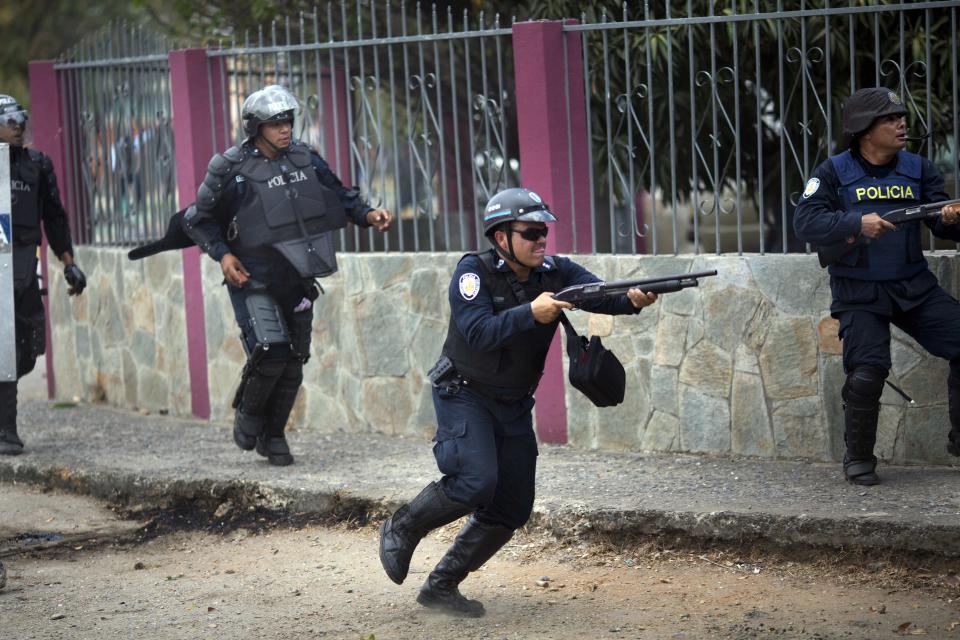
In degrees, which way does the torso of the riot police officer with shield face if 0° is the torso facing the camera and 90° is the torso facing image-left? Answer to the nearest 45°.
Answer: approximately 0°

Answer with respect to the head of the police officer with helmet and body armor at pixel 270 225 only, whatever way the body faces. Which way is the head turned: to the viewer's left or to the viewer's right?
to the viewer's right

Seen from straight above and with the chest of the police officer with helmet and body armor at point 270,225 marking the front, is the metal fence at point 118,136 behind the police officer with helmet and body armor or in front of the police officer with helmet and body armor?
behind

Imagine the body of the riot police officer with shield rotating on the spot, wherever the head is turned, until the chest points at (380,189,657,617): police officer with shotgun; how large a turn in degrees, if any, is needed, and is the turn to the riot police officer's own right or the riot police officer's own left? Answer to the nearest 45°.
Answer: approximately 45° to the riot police officer's own left

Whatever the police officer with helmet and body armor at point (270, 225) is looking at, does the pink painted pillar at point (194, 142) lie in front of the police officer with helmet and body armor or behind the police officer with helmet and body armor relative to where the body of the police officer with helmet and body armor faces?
behind

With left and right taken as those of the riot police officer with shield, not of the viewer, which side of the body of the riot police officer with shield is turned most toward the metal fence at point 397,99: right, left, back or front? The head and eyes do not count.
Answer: left

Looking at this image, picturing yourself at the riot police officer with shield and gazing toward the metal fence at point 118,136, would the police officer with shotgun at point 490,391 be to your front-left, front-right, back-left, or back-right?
back-right

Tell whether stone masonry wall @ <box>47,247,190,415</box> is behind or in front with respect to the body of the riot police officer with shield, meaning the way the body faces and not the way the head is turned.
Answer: behind

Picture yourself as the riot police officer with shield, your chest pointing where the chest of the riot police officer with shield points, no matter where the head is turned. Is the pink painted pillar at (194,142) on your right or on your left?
on your left
